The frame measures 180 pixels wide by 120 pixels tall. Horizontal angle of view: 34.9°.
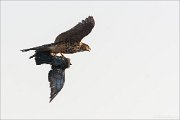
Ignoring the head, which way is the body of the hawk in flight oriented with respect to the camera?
to the viewer's right
